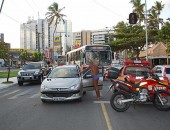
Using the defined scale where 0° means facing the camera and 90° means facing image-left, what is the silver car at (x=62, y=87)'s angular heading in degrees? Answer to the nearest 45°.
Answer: approximately 0°

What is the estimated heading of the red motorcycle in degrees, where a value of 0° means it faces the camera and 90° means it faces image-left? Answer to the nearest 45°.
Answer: approximately 270°

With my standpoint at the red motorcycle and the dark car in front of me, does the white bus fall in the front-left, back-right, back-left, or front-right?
front-right

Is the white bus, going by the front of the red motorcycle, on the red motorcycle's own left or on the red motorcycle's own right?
on the red motorcycle's own left

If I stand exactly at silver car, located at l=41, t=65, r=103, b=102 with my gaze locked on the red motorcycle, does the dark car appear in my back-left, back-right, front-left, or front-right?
back-left

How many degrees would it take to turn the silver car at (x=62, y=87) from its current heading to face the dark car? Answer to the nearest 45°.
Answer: approximately 180°

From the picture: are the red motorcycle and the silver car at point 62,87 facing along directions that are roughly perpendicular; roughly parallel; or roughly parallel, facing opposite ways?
roughly perpendicular

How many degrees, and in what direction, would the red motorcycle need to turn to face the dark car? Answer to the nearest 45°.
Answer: approximately 135° to its left

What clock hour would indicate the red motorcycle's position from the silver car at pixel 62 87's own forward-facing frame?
The red motorcycle is roughly at 10 o'clock from the silver car.

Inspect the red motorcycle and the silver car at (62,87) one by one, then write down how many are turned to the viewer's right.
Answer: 1

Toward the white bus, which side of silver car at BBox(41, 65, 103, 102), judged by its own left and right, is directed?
back

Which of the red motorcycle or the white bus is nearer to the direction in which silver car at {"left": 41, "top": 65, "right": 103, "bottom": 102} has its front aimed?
the red motorcycle

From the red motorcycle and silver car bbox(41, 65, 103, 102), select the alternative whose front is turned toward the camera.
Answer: the silver car

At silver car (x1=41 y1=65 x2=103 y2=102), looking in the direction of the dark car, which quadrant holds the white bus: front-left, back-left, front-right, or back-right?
front-right
